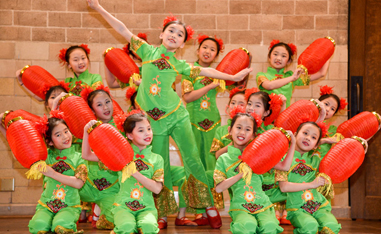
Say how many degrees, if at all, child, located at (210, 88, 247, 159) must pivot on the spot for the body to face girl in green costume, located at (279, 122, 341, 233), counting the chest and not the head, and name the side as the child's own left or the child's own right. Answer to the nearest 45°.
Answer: approximately 45° to the child's own left

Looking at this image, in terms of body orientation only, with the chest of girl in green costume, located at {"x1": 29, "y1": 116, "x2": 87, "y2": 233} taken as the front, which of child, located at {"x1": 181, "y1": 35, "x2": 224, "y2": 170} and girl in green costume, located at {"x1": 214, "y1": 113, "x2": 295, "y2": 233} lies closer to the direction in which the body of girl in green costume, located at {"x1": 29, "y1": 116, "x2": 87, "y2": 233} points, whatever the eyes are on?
the girl in green costume

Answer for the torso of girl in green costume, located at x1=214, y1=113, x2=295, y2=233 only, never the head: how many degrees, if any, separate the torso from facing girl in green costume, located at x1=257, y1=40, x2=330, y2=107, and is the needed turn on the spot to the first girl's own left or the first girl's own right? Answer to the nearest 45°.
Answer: approximately 180°

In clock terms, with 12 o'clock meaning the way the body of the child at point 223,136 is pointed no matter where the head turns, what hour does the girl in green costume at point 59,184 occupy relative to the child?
The girl in green costume is roughly at 2 o'clock from the child.

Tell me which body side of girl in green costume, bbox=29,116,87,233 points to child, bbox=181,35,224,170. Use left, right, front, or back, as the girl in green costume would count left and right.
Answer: left

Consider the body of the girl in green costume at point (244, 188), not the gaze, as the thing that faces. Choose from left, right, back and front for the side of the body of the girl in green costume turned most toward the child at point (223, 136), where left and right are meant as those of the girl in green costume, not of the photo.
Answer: back

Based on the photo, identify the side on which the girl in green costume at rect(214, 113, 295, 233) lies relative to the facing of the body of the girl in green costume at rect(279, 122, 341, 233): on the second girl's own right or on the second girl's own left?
on the second girl's own right

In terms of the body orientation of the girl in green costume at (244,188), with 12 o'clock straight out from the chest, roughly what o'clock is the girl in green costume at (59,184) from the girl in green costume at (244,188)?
the girl in green costume at (59,184) is roughly at 3 o'clock from the girl in green costume at (244,188).
